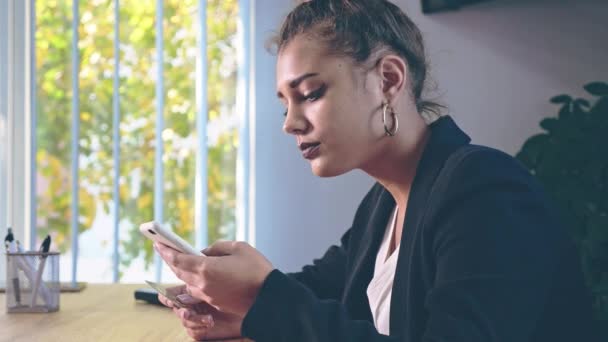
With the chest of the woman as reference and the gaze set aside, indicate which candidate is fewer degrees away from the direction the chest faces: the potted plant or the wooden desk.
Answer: the wooden desk

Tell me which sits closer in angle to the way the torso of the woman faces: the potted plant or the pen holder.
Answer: the pen holder

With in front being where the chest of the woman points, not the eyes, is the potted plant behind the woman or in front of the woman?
behind

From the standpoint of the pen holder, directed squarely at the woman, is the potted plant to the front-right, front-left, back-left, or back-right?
front-left

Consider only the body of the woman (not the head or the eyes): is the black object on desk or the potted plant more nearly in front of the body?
the black object on desk

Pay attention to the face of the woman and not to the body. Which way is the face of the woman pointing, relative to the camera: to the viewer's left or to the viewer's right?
to the viewer's left

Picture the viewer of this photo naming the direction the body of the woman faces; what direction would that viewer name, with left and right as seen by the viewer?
facing the viewer and to the left of the viewer
